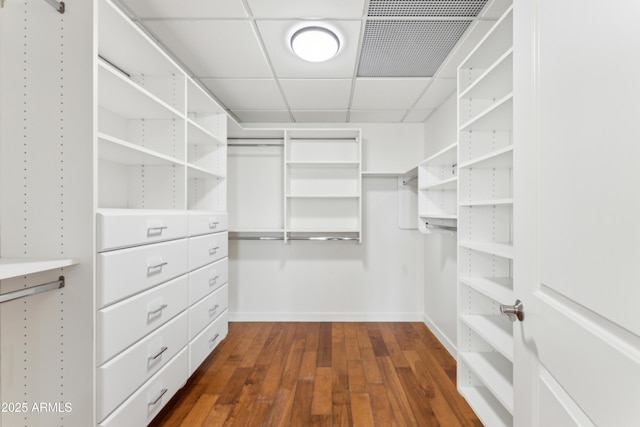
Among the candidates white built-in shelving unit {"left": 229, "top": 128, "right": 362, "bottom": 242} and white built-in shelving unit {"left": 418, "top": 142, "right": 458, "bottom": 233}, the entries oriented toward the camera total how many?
1

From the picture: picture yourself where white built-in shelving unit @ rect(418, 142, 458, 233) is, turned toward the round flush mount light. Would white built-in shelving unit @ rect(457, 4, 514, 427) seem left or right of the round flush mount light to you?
left

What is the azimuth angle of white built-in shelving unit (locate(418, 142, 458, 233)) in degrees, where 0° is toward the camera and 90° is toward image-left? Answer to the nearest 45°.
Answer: approximately 90°

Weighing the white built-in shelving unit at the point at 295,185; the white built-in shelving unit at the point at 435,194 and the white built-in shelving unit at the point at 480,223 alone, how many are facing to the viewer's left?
2

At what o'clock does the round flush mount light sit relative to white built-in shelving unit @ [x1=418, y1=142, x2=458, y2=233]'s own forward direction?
The round flush mount light is roughly at 10 o'clock from the white built-in shelving unit.

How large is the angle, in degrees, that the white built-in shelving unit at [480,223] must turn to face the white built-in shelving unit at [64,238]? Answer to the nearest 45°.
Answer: approximately 45° to its left

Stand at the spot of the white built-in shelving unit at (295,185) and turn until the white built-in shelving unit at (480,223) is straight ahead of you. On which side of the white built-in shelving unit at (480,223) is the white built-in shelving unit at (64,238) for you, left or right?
right

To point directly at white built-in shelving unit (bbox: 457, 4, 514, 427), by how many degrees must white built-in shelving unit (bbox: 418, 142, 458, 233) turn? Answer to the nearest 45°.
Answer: approximately 90° to its left

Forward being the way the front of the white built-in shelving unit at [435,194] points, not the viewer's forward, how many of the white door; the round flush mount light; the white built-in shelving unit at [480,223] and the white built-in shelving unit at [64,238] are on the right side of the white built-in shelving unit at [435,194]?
0

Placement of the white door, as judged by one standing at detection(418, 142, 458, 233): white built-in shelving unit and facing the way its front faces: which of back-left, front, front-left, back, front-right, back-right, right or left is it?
left

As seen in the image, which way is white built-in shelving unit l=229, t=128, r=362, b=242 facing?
toward the camera

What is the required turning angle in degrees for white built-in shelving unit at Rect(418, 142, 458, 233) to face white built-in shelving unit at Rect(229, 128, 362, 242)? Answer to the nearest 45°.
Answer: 0° — it already faces it

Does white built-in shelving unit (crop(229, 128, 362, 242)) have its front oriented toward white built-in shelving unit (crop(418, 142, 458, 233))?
no

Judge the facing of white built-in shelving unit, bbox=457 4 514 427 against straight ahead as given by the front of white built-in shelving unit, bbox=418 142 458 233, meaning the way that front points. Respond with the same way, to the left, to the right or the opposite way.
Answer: the same way

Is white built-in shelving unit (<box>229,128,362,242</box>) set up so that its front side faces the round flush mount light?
yes

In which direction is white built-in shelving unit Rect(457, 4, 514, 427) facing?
to the viewer's left
